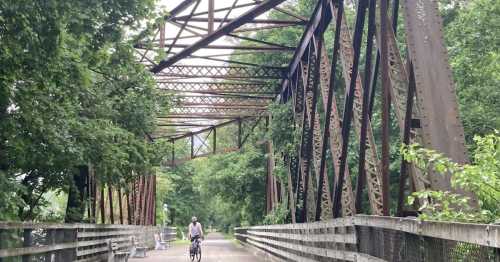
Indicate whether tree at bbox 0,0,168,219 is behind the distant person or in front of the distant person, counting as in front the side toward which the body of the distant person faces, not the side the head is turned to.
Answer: in front

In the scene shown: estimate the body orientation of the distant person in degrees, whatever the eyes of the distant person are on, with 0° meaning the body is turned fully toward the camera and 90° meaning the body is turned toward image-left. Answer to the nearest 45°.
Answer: approximately 0°
